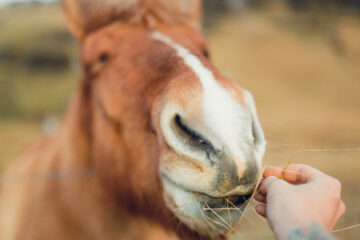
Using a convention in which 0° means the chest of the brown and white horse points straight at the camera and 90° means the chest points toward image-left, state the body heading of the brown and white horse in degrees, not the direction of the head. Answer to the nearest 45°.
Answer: approximately 315°
